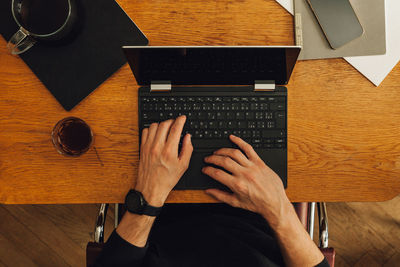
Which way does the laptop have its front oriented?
toward the camera
